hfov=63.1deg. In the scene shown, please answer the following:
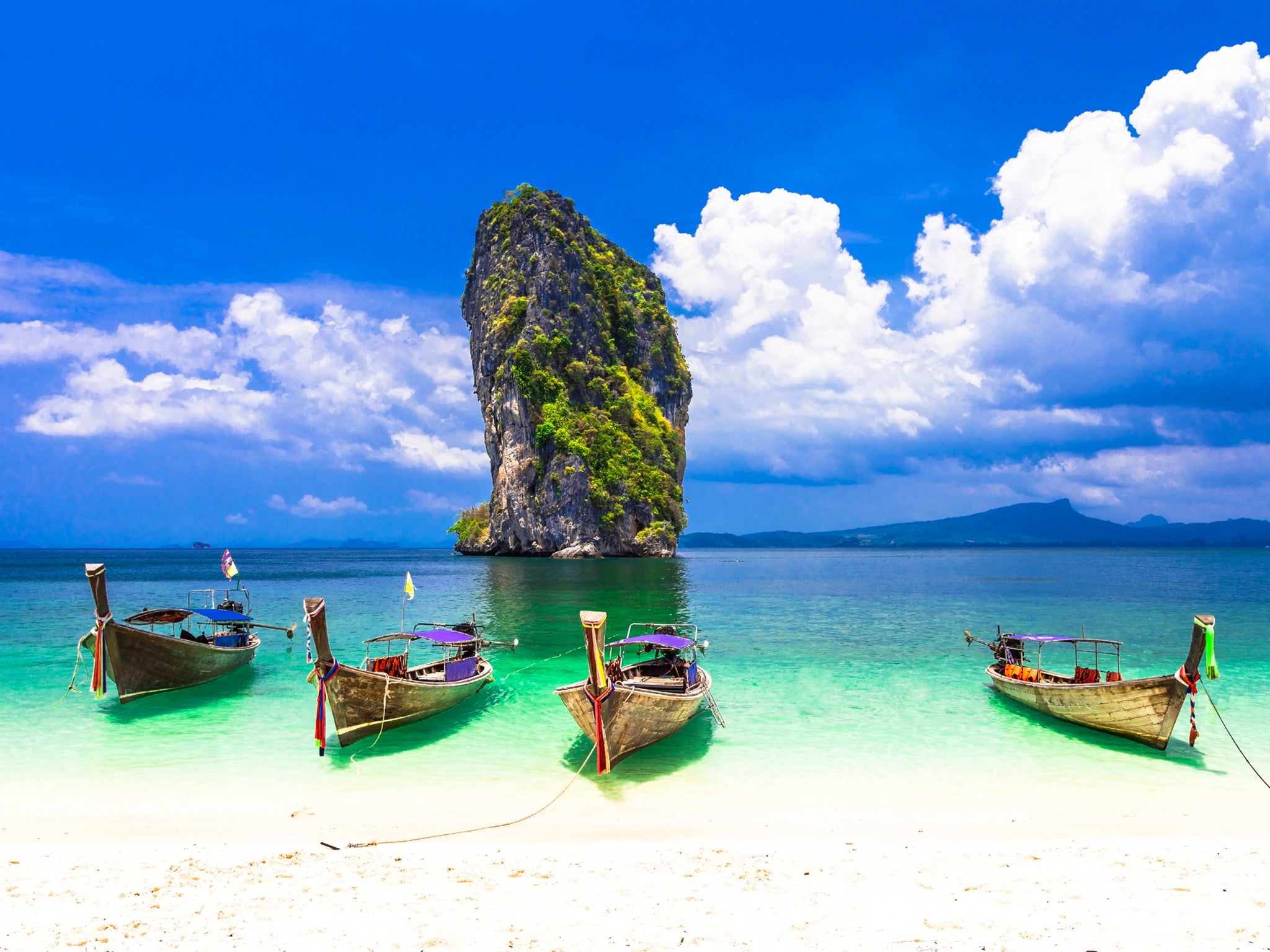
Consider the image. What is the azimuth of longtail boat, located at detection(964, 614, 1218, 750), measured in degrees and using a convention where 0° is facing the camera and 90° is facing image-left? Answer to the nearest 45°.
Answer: approximately 315°

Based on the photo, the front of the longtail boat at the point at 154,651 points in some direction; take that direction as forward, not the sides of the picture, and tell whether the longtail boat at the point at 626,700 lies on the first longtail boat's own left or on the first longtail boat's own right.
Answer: on the first longtail boat's own left

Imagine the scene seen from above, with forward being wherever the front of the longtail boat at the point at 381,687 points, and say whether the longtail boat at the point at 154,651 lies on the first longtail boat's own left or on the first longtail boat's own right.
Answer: on the first longtail boat's own right

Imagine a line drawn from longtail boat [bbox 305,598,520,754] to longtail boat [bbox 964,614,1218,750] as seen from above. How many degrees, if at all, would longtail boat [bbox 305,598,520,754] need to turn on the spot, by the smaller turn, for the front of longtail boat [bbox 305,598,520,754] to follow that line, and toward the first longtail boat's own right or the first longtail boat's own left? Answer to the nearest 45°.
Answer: approximately 135° to the first longtail boat's own left

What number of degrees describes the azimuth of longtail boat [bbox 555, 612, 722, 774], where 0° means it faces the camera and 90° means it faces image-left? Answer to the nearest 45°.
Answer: approximately 45°

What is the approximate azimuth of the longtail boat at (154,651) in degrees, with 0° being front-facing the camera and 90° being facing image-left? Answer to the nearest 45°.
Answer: approximately 45°

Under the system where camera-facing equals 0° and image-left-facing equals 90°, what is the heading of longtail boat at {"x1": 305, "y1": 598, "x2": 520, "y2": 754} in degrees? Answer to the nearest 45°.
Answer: approximately 45°

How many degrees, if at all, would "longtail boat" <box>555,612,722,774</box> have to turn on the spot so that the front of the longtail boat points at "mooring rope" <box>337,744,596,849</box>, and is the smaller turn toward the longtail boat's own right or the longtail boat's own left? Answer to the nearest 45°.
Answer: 0° — it already faces it

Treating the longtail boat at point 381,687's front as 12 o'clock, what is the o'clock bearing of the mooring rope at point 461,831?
The mooring rope is roughly at 10 o'clock from the longtail boat.

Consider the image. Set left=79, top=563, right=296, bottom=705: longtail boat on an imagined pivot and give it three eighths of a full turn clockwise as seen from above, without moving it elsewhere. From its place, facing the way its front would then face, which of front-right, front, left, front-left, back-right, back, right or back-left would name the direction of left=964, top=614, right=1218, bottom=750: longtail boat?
back-right
